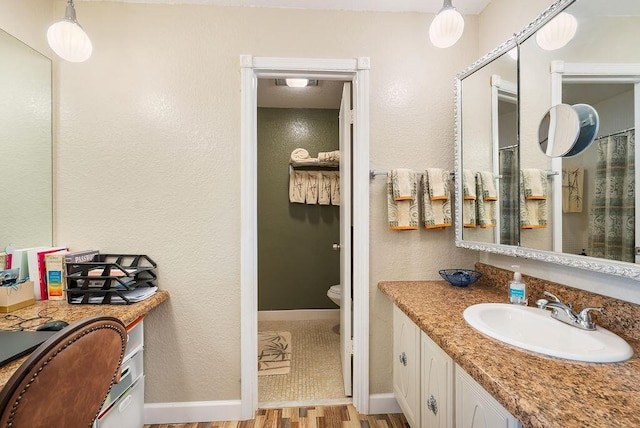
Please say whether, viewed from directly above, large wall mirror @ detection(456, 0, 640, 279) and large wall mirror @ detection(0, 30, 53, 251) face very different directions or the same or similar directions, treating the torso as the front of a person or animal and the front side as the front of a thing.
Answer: very different directions

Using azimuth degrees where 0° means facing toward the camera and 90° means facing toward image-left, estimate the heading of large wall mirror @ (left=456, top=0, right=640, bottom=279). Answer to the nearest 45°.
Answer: approximately 45°

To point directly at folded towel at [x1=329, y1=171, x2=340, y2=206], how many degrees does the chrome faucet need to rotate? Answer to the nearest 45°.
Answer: approximately 90° to its right

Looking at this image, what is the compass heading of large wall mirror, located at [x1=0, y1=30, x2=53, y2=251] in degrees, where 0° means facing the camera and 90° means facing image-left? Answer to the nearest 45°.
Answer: approximately 315°

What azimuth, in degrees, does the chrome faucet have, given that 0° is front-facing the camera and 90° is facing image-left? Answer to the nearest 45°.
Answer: approximately 45°
